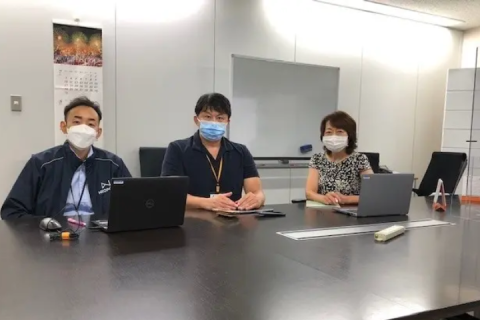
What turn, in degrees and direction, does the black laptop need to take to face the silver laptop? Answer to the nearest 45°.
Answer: approximately 135° to its right

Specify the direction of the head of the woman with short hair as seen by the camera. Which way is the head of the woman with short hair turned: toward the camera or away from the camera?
toward the camera

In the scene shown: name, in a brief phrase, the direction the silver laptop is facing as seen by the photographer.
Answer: facing away from the viewer and to the left of the viewer

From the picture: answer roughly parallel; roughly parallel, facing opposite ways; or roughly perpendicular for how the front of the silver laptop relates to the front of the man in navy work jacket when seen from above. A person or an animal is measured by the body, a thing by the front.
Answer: roughly parallel, facing opposite ways

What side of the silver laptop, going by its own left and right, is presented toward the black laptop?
left

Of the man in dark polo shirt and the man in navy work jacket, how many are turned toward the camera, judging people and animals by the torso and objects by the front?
2

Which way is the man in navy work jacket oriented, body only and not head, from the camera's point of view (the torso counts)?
toward the camera

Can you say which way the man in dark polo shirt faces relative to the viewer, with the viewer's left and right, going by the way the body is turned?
facing the viewer

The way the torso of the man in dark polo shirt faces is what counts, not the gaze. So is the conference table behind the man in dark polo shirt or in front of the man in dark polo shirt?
in front

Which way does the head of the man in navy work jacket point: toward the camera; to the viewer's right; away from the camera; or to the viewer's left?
toward the camera

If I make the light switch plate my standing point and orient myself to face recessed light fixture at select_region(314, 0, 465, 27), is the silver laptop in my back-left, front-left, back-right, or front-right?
front-right

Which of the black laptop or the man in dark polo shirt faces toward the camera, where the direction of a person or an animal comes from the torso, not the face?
the man in dark polo shirt

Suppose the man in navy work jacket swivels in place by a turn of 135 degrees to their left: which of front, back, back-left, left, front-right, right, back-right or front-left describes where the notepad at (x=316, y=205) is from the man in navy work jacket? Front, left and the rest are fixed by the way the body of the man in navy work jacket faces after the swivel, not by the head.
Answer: front-right

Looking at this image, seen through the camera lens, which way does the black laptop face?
facing away from the viewer and to the left of the viewer

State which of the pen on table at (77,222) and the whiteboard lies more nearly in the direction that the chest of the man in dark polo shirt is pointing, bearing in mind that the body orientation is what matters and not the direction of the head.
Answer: the pen on table

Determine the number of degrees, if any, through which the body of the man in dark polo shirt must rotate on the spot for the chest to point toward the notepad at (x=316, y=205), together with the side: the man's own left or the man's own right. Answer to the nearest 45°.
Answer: approximately 90° to the man's own left

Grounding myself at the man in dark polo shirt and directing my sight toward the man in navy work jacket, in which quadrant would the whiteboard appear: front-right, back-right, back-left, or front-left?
back-right

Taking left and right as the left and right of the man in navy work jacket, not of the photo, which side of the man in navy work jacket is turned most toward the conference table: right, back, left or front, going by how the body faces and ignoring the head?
front

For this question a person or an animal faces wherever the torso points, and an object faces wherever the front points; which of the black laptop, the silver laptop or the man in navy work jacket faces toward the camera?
the man in navy work jacket
